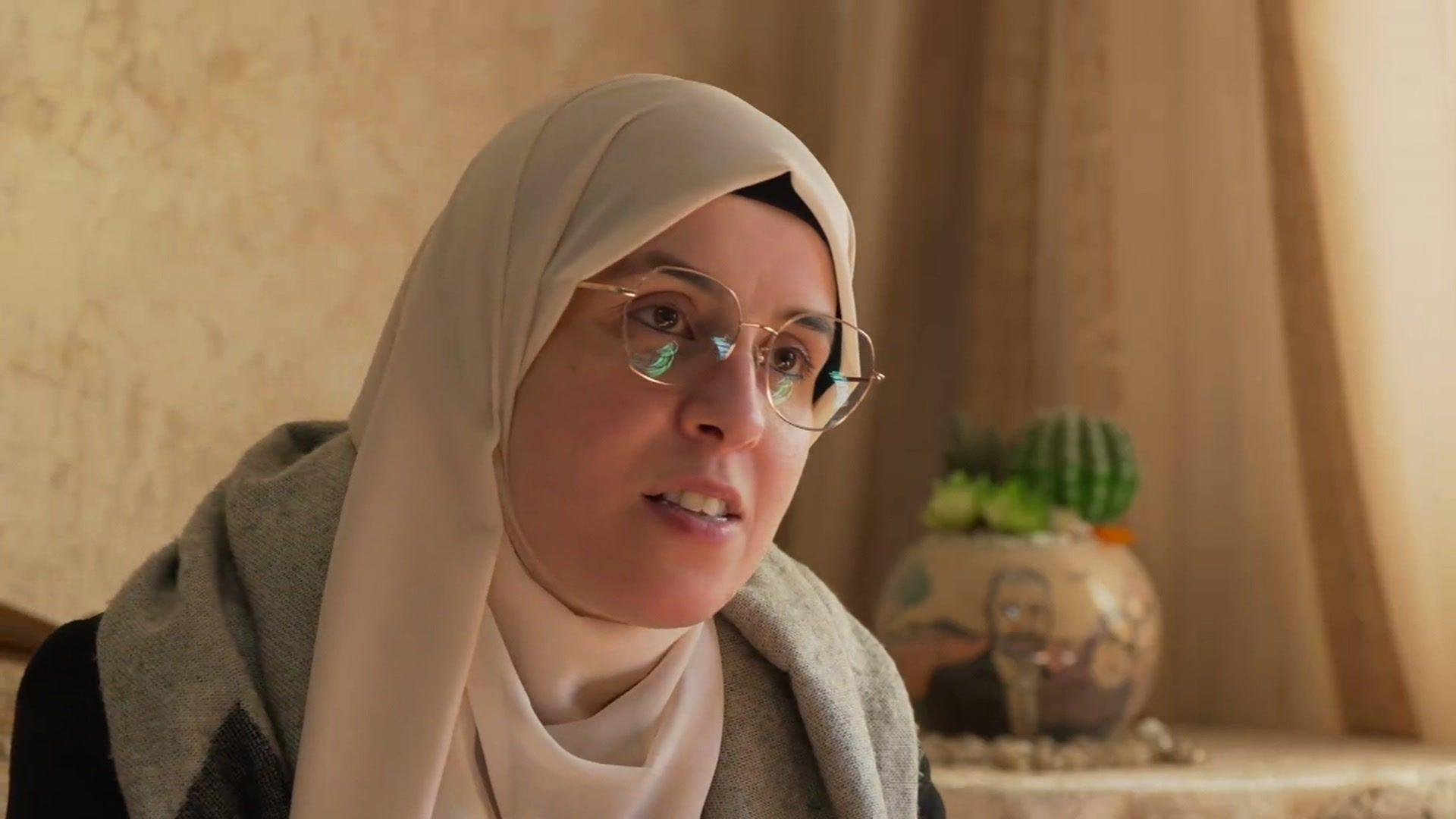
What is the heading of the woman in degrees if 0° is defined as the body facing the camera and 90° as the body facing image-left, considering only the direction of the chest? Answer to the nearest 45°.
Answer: approximately 315°

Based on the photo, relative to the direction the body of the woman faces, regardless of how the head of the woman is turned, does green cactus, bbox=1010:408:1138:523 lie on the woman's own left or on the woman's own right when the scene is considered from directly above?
on the woman's own left

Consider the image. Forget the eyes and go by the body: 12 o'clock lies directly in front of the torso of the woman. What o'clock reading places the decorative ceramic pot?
The decorative ceramic pot is roughly at 9 o'clock from the woman.
